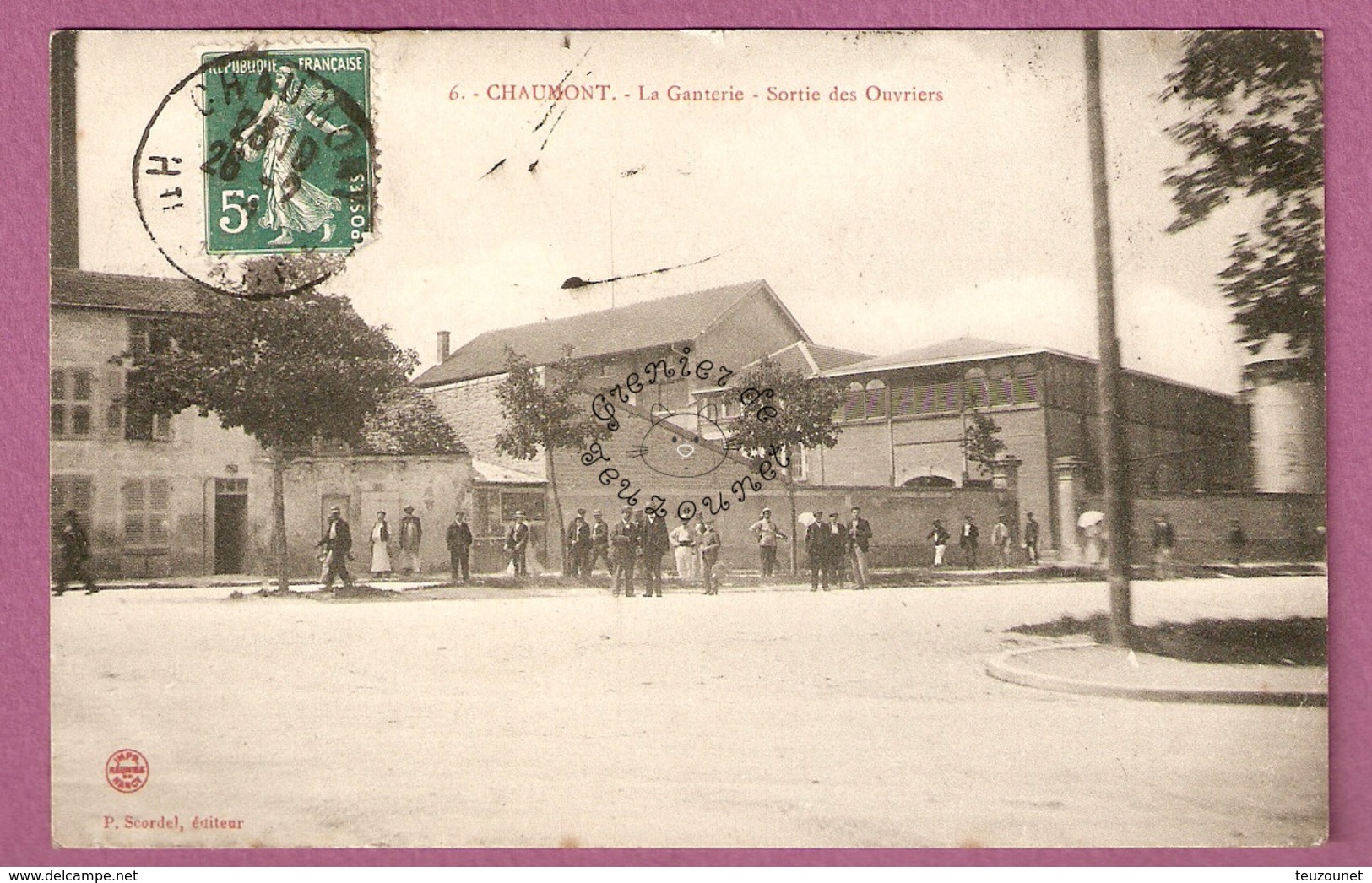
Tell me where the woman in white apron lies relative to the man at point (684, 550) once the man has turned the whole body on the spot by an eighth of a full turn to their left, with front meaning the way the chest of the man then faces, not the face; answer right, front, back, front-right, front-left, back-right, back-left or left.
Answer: back-right

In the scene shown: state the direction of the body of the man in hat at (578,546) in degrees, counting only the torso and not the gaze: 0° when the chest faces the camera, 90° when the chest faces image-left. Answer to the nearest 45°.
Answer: approximately 0°

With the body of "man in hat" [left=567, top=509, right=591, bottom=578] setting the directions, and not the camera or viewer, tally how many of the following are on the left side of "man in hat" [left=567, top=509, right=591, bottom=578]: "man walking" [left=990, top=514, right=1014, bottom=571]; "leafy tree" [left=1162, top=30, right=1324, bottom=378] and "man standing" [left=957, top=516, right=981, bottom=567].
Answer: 3

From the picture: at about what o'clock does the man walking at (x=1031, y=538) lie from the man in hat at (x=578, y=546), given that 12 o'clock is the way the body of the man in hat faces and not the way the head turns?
The man walking is roughly at 9 o'clock from the man in hat.

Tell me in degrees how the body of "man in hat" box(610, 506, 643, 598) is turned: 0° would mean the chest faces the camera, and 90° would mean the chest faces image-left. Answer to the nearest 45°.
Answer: approximately 0°

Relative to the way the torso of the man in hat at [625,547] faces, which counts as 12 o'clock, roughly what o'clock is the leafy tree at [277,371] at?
The leafy tree is roughly at 3 o'clock from the man in hat.

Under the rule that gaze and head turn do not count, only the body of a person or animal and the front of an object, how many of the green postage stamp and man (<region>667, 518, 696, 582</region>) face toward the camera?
2

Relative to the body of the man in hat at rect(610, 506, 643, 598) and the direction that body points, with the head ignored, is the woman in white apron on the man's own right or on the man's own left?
on the man's own right

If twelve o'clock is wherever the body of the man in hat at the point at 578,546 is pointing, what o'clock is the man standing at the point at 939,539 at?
The man standing is roughly at 9 o'clock from the man in hat.
